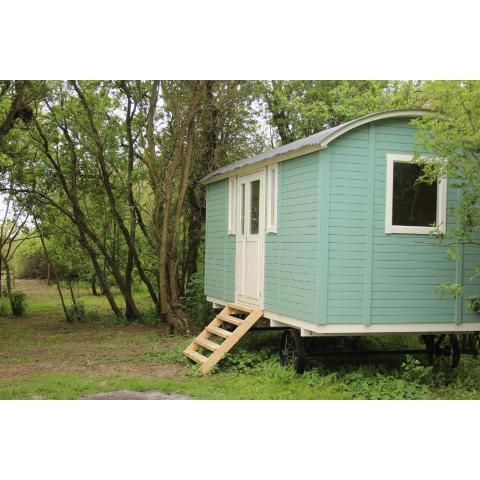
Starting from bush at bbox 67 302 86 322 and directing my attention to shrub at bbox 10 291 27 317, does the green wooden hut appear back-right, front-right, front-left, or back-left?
back-left

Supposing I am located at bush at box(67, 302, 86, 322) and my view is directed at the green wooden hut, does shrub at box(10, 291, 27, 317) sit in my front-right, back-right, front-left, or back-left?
back-right

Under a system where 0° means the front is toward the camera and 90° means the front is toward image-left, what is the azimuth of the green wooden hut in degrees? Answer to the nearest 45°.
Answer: approximately 45°

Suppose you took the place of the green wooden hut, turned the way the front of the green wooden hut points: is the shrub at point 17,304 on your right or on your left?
on your right
